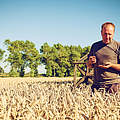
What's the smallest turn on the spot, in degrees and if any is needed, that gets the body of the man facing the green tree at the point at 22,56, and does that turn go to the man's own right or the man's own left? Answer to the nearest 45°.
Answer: approximately 135° to the man's own right

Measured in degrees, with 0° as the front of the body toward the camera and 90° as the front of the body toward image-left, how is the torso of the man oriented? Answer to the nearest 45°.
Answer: approximately 0°

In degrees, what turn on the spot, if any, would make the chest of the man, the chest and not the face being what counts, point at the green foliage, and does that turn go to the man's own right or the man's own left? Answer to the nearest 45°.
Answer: approximately 180°
